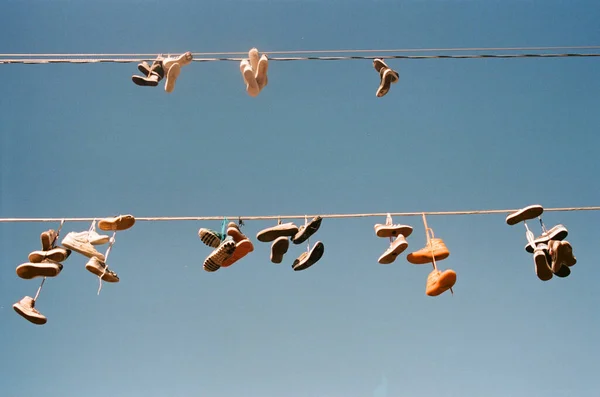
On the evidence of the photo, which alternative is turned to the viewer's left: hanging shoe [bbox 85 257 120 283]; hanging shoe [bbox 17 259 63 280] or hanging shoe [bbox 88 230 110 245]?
hanging shoe [bbox 17 259 63 280]

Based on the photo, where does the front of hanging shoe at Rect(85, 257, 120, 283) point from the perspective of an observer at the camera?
facing to the right of the viewer

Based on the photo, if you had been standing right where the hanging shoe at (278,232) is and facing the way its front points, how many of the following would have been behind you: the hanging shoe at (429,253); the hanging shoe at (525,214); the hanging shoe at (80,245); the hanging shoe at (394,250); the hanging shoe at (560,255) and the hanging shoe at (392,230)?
5

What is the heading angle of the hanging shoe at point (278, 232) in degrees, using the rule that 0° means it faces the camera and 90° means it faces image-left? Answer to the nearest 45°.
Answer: approximately 90°

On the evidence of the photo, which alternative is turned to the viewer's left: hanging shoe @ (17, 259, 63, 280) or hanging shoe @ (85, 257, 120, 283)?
hanging shoe @ (17, 259, 63, 280)

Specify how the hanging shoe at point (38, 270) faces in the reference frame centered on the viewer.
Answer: facing to the left of the viewer

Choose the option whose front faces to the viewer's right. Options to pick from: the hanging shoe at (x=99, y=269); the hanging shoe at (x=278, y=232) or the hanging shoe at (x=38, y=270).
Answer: the hanging shoe at (x=99, y=269)
